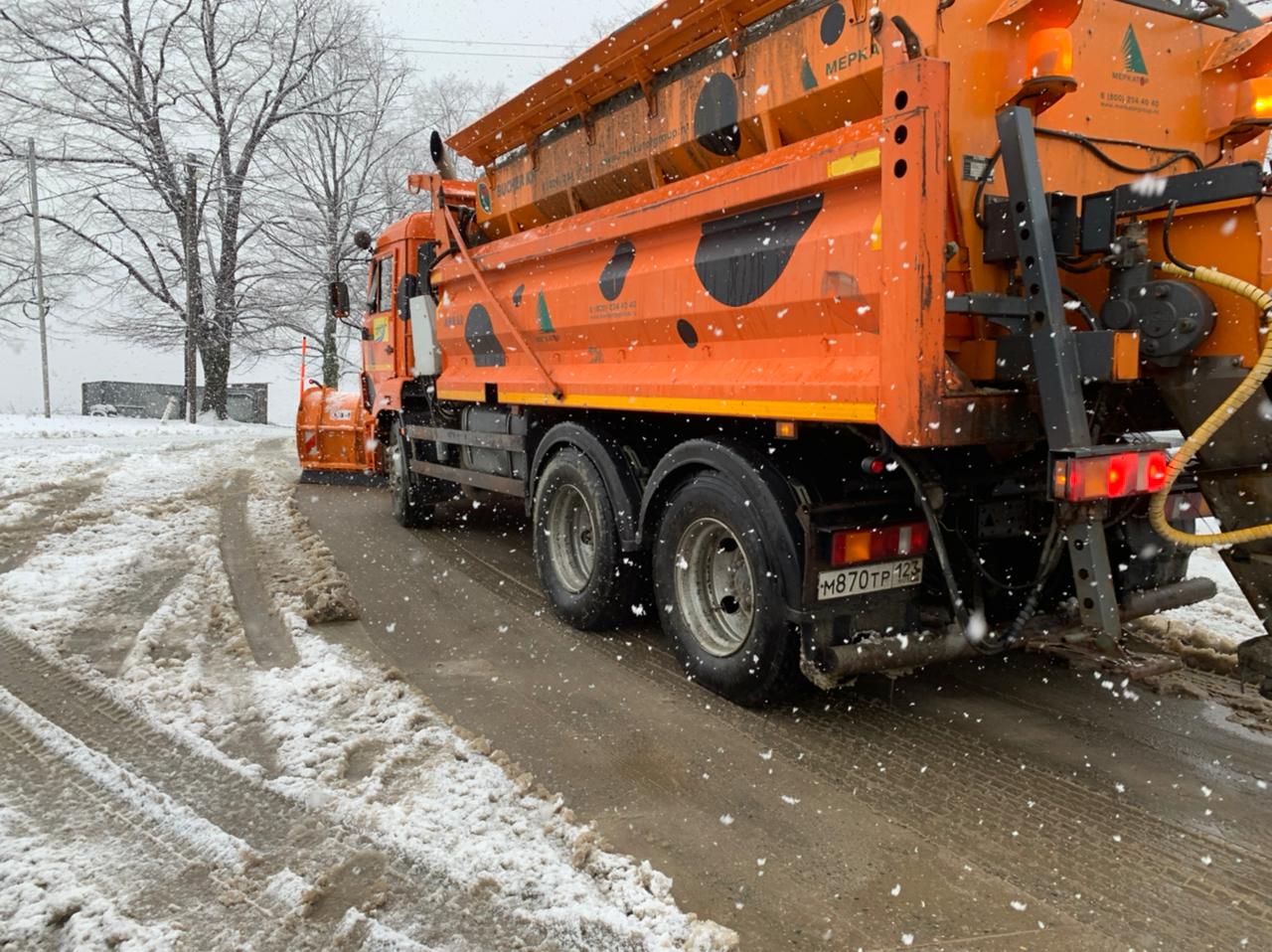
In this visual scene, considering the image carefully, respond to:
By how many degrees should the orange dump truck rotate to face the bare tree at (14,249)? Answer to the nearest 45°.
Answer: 0° — it already faces it

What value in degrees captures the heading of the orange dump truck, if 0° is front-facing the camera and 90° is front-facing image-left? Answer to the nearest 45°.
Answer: approximately 135°

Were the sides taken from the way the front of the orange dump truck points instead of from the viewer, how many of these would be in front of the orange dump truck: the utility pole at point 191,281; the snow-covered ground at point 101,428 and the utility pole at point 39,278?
3

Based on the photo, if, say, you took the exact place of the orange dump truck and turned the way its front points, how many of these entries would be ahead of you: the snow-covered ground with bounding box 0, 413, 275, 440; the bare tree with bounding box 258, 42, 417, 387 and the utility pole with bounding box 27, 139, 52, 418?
3

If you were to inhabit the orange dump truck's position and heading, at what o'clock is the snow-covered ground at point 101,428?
The snow-covered ground is roughly at 12 o'clock from the orange dump truck.

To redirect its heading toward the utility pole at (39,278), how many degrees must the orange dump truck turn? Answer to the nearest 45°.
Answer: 0° — it already faces it

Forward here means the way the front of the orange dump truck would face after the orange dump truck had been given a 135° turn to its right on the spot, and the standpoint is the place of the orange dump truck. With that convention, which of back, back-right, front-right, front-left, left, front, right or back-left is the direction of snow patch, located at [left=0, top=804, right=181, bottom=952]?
back-right

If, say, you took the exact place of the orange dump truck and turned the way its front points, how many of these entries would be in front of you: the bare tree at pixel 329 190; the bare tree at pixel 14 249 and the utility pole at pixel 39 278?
3

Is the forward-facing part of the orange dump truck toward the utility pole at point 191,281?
yes
